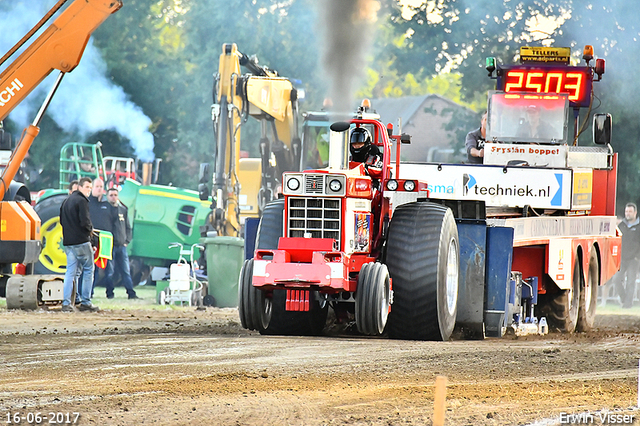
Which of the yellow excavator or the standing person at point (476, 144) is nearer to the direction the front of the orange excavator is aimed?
the standing person

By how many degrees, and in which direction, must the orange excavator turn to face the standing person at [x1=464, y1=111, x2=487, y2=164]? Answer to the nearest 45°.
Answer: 0° — it already faces them

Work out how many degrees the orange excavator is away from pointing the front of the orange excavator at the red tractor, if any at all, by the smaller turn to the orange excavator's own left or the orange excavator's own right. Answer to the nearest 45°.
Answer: approximately 45° to the orange excavator's own right

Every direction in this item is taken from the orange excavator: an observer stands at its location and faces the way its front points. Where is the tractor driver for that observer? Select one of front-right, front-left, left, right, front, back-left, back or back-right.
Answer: front-right

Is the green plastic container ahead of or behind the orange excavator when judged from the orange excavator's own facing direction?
ahead

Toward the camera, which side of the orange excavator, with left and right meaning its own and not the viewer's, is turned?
right

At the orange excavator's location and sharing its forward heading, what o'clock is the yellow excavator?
The yellow excavator is roughly at 10 o'clock from the orange excavator.

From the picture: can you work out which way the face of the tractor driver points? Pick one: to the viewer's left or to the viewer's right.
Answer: to the viewer's left
